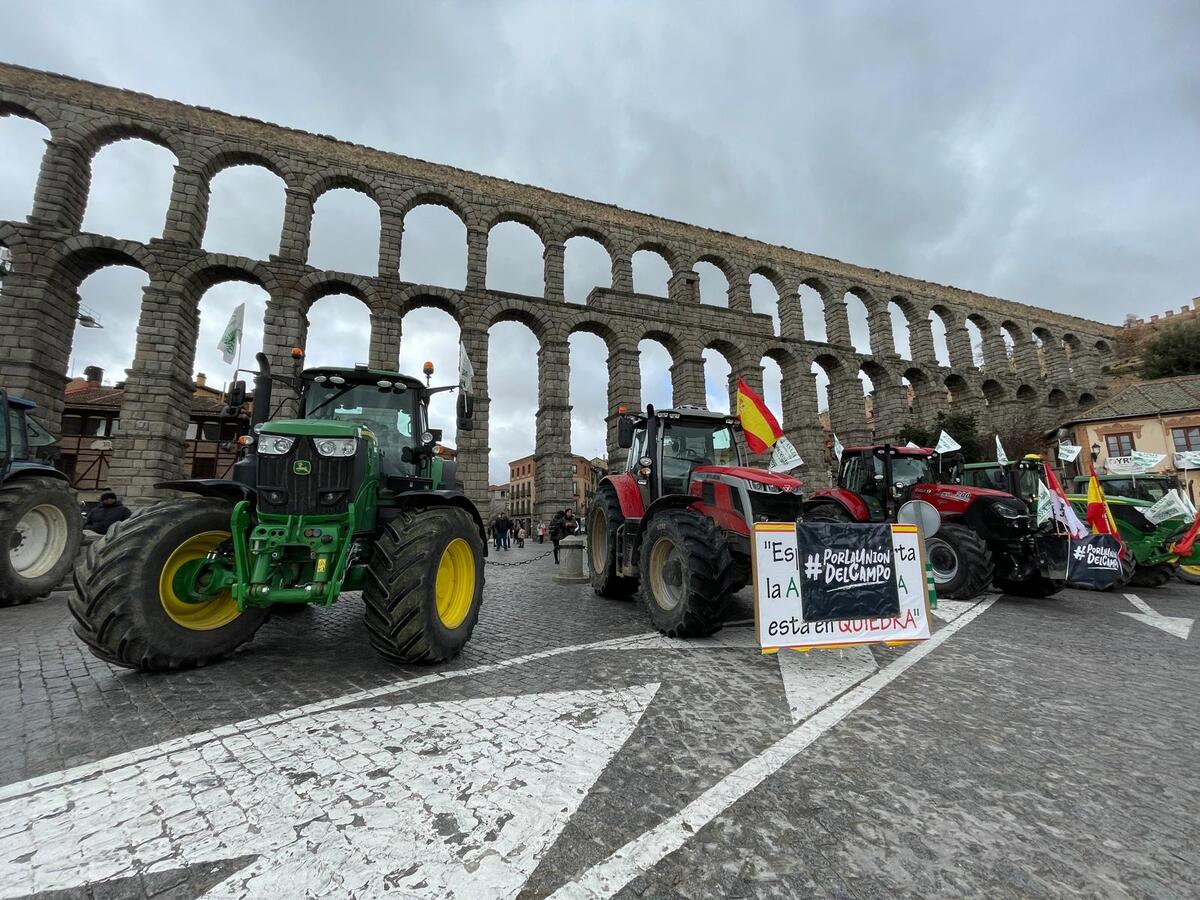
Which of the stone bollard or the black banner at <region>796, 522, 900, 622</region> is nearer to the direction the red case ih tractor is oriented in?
the black banner

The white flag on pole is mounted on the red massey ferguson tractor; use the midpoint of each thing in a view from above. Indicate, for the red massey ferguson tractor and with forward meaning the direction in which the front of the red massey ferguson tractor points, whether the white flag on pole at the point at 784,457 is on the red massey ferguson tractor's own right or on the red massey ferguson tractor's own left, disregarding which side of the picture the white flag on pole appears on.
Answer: on the red massey ferguson tractor's own left

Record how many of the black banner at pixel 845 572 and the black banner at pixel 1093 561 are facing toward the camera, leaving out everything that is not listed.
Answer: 2

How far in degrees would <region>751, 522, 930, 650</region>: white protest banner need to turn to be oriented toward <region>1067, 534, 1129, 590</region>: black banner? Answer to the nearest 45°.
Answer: approximately 135° to its left

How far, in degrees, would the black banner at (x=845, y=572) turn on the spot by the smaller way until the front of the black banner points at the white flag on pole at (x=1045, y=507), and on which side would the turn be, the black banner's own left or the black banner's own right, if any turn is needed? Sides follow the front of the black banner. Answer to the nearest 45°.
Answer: approximately 135° to the black banner's own left

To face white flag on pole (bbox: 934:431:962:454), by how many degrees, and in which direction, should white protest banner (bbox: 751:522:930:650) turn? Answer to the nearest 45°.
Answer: approximately 180°
